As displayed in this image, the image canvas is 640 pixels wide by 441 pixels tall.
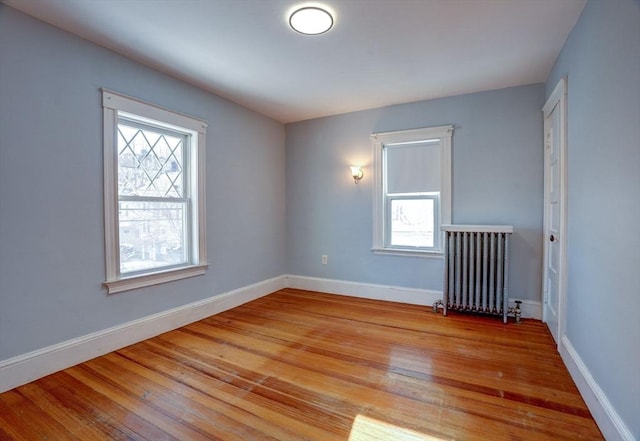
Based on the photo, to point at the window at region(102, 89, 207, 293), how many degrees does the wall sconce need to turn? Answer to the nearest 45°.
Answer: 0° — it already faces it

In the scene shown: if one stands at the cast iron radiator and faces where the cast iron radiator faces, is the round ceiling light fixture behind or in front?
in front

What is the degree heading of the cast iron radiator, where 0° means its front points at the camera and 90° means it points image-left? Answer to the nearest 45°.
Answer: approximately 0°

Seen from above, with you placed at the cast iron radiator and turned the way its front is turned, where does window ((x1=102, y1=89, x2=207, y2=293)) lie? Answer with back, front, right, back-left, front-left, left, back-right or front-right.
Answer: front-right

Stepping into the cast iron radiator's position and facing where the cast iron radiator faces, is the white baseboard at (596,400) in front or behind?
in front

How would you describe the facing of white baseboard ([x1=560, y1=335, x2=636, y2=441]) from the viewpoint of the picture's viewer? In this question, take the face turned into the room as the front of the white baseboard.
facing to the left of the viewer

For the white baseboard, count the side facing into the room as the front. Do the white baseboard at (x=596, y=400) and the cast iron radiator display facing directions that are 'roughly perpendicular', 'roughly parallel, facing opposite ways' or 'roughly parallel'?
roughly perpendicular

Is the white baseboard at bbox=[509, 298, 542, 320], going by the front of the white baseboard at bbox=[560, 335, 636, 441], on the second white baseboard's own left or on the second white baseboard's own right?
on the second white baseboard's own right

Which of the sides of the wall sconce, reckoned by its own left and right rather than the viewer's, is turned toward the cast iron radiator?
left

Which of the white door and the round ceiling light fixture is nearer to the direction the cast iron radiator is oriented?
the round ceiling light fixture

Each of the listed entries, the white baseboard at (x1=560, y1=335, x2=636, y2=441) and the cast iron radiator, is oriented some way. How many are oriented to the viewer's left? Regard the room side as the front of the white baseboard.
1

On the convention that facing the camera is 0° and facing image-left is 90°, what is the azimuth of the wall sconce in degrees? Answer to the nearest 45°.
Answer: approximately 45°
